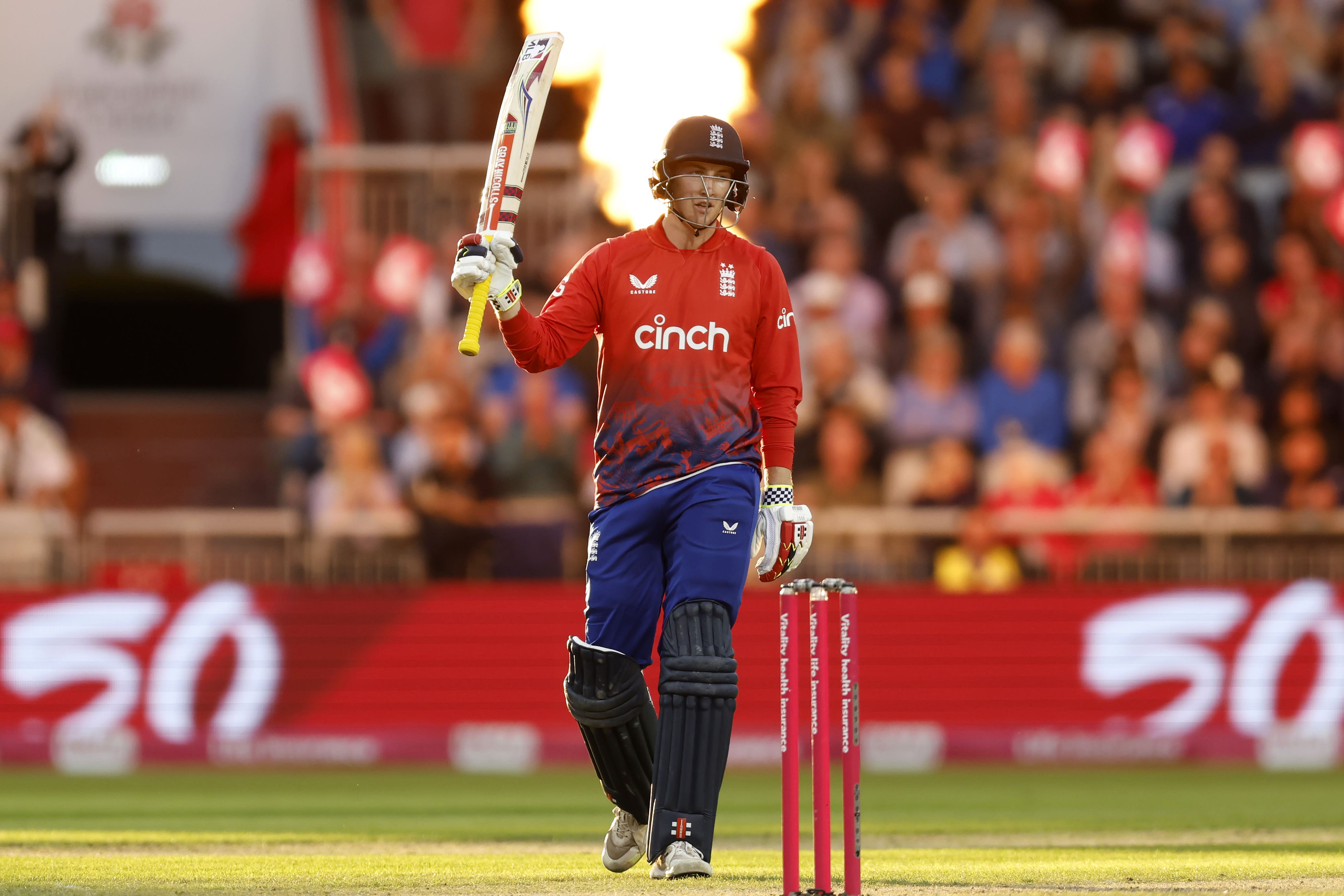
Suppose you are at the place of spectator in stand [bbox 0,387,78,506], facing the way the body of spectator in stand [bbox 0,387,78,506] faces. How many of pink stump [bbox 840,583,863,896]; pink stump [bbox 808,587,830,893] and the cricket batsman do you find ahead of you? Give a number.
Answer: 3

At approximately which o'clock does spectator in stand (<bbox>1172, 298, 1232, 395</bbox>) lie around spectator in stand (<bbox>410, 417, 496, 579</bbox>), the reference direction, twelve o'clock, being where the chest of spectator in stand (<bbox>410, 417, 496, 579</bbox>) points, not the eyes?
spectator in stand (<bbox>1172, 298, 1232, 395</bbox>) is roughly at 9 o'clock from spectator in stand (<bbox>410, 417, 496, 579</bbox>).
